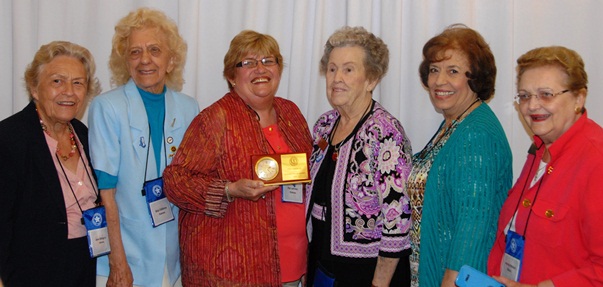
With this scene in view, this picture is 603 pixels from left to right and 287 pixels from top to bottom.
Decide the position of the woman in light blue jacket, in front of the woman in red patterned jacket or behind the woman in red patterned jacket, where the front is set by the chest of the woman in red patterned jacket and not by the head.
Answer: behind

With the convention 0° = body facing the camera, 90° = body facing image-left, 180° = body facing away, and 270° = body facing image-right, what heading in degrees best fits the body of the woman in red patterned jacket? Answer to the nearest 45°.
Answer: approximately 315°

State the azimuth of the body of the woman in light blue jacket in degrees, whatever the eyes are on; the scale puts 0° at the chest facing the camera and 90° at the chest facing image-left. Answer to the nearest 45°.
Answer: approximately 315°
